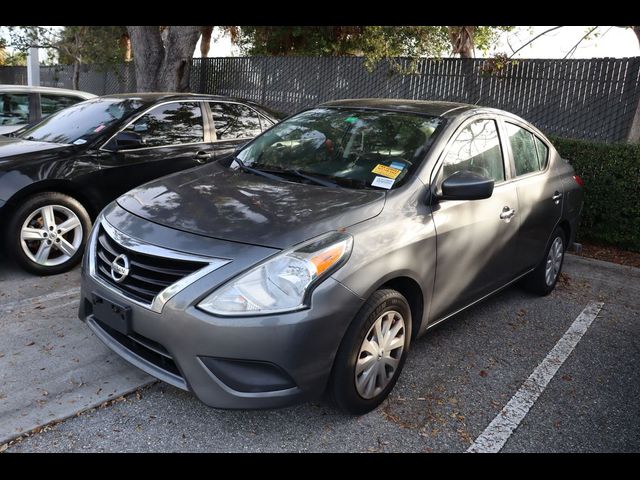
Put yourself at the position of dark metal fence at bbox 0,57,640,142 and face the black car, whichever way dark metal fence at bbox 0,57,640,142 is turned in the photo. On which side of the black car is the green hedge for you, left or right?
left

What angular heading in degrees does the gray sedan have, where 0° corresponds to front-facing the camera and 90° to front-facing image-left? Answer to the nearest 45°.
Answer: approximately 45°

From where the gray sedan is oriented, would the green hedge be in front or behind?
behind

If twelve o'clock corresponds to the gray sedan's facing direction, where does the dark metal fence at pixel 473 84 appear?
The dark metal fence is roughly at 5 o'clock from the gray sedan.

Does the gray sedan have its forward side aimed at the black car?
no
